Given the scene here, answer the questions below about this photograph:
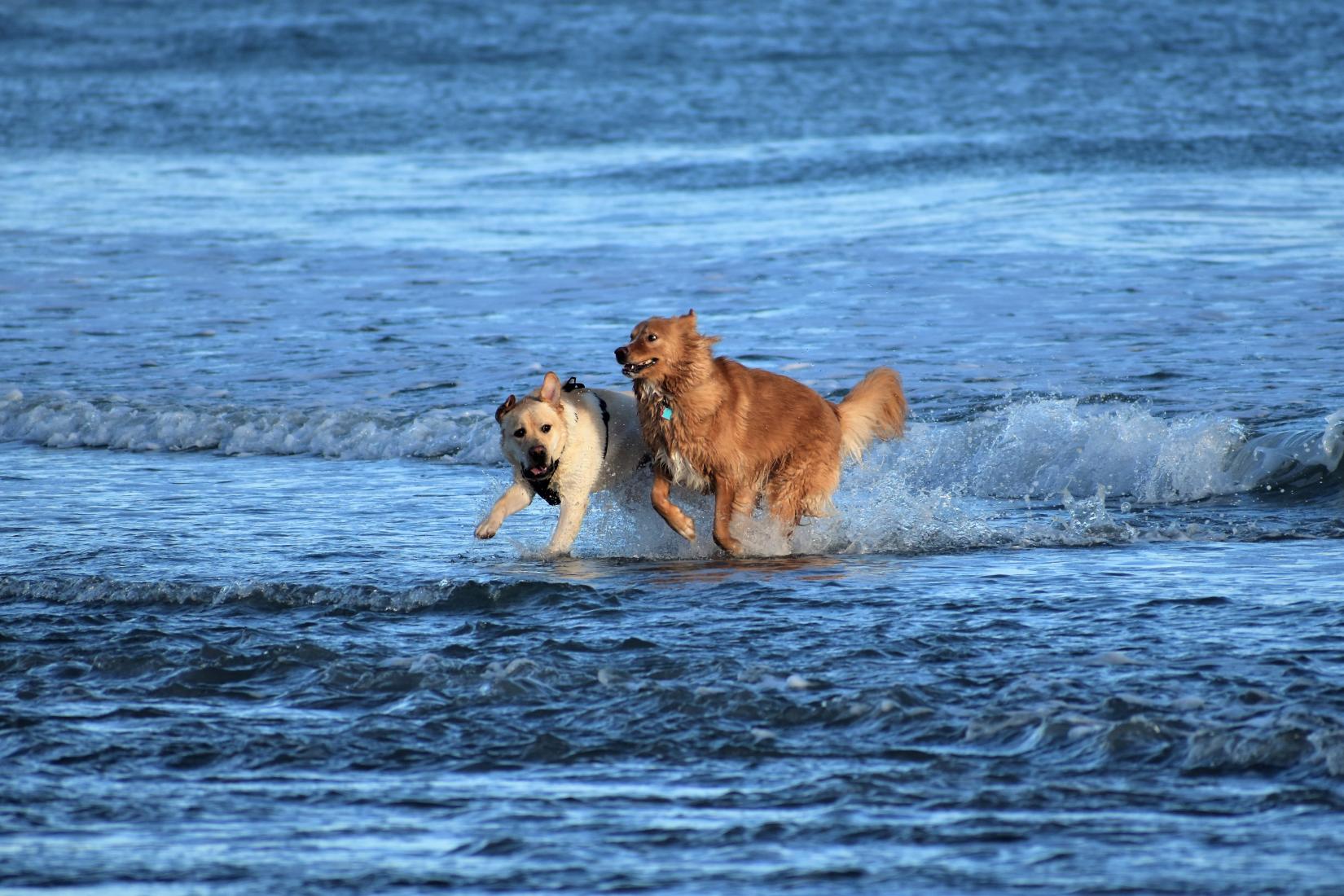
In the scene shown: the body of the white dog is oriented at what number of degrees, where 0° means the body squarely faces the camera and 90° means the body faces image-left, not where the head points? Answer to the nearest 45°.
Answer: approximately 45°

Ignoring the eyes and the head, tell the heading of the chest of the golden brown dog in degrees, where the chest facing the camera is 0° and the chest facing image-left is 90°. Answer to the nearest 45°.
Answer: approximately 45°
